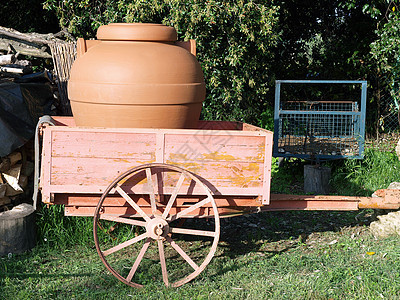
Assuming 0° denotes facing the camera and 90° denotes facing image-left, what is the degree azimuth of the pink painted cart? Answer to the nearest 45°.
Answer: approximately 270°

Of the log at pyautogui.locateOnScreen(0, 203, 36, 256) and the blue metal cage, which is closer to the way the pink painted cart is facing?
the blue metal cage

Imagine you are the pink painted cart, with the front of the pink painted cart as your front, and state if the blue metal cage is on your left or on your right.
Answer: on your left

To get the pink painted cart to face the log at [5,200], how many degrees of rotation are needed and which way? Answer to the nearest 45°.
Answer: approximately 135° to its left

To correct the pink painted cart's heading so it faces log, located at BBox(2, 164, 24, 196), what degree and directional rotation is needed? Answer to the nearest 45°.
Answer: approximately 135° to its left

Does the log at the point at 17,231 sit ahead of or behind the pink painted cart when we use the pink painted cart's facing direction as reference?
behind
